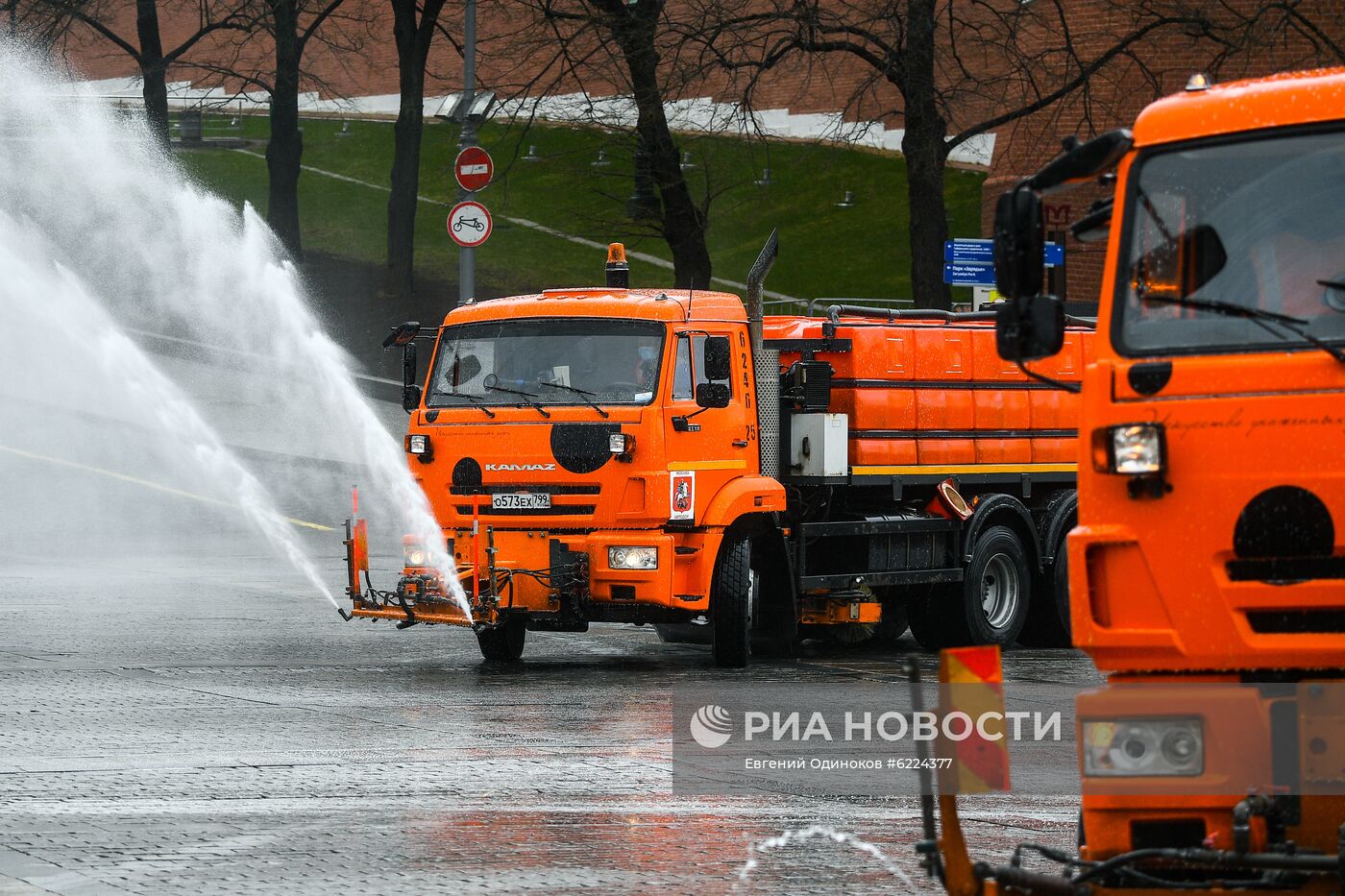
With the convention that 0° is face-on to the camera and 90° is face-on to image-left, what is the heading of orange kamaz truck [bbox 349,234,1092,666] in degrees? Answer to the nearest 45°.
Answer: approximately 45°

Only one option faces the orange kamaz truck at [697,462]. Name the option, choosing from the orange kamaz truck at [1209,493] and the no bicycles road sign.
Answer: the no bicycles road sign

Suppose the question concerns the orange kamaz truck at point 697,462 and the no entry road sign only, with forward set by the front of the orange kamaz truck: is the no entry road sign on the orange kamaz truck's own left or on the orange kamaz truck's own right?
on the orange kamaz truck's own right

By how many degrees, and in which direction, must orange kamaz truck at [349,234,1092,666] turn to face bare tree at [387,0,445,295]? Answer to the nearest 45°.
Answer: approximately 135° to its right

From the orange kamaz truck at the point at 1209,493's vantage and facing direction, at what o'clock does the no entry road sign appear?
The no entry road sign is roughly at 5 o'clock from the orange kamaz truck.

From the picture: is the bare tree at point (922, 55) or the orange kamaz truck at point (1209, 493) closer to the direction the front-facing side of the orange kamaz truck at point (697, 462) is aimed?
the orange kamaz truck

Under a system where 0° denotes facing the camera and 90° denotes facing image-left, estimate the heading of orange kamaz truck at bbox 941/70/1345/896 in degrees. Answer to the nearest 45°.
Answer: approximately 0°

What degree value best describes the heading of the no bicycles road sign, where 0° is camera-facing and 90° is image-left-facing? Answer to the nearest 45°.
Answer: approximately 0°
